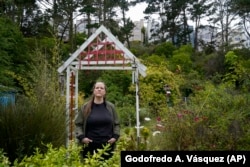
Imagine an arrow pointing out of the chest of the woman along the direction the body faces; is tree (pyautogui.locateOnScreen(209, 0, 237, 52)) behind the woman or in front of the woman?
behind

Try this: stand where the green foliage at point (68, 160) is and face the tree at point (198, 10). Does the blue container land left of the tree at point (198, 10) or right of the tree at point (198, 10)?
left

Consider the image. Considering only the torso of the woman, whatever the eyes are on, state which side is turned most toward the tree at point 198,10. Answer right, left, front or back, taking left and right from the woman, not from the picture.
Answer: back

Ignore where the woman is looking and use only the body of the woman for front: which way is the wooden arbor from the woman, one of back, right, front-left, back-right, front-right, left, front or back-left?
back

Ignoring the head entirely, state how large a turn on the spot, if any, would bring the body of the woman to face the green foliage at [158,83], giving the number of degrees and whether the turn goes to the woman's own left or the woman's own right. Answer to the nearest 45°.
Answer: approximately 180°

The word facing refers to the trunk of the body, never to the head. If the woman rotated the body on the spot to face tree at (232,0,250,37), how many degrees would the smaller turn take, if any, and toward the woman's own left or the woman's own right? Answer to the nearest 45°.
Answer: approximately 135° to the woman's own left

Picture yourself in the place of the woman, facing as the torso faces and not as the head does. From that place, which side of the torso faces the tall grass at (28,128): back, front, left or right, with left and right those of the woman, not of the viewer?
right

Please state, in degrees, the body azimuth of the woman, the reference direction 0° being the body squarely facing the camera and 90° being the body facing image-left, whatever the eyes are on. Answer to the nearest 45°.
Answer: approximately 0°

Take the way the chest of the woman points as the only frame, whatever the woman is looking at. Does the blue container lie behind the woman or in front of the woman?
behind
